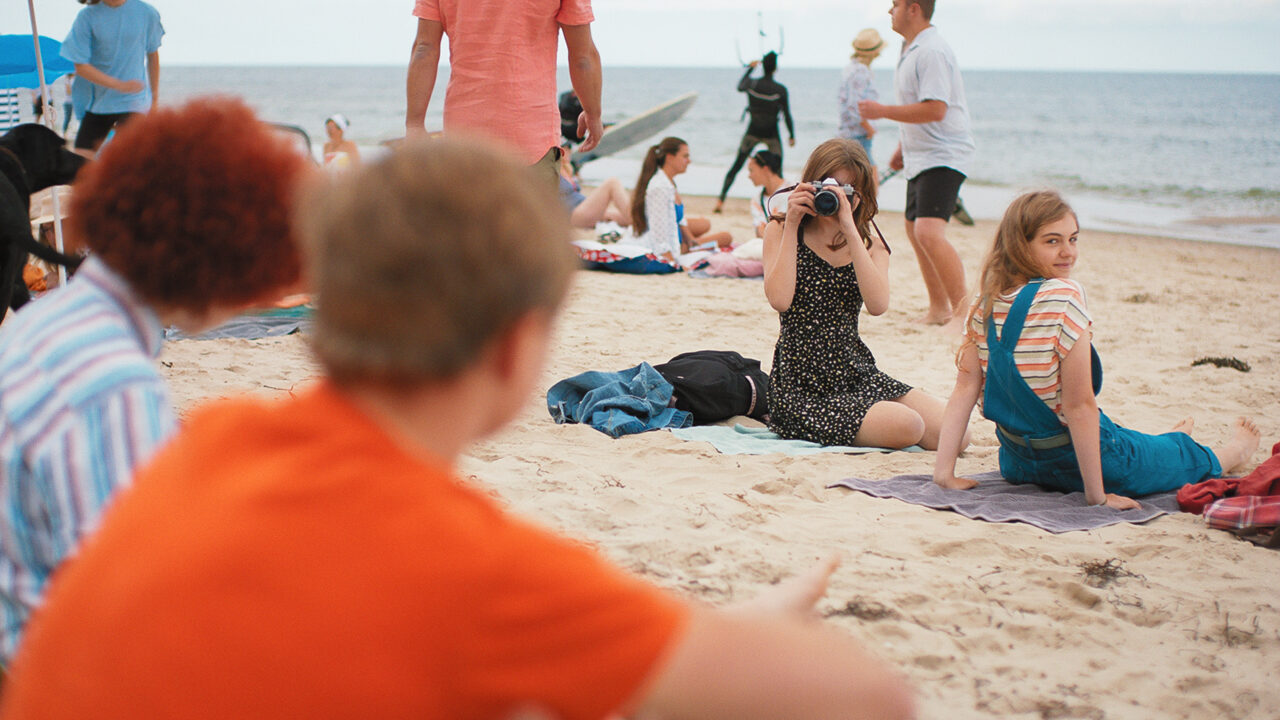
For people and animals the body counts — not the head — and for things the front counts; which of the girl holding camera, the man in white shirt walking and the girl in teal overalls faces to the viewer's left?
the man in white shirt walking

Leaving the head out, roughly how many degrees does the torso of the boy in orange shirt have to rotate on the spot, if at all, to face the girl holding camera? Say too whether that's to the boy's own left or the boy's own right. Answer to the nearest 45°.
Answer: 0° — they already face them

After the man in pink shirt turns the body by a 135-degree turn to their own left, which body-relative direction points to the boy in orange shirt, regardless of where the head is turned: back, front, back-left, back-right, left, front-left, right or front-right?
front-left

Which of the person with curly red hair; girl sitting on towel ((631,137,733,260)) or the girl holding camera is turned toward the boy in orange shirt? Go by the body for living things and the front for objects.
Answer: the girl holding camera

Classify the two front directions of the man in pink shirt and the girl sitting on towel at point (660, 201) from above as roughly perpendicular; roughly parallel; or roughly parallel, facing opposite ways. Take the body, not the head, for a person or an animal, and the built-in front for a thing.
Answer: roughly perpendicular

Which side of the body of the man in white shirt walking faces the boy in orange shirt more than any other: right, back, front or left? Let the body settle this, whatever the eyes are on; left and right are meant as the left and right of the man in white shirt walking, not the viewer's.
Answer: left

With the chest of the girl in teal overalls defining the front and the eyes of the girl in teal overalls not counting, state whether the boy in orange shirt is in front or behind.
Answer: behind

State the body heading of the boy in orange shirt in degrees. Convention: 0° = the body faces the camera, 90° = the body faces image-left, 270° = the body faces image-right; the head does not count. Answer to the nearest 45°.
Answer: approximately 225°

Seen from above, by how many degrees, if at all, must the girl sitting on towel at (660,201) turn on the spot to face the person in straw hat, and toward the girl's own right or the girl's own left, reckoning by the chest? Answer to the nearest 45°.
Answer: approximately 45° to the girl's own left

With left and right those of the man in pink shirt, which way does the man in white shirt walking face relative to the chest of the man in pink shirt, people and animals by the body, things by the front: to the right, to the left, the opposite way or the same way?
to the left

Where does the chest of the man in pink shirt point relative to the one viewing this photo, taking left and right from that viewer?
facing away from the viewer

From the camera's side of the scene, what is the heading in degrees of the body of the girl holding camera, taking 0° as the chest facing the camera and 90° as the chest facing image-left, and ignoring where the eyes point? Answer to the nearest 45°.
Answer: approximately 0°

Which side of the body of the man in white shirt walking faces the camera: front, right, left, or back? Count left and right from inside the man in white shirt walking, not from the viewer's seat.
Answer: left
